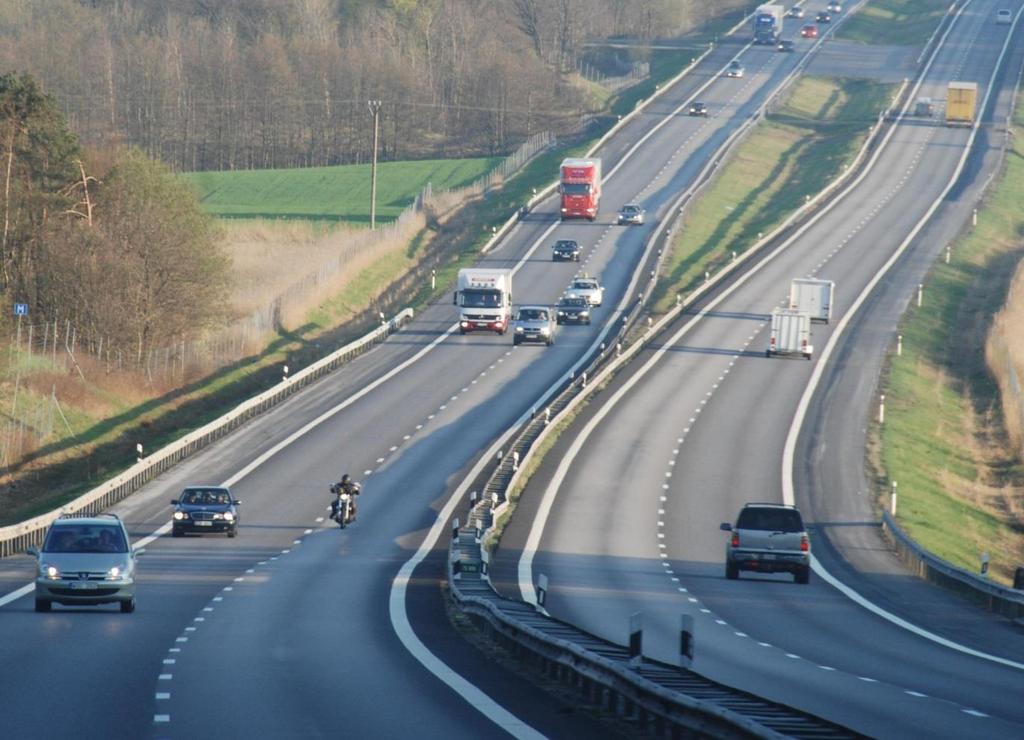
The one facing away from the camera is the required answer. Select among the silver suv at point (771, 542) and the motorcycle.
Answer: the silver suv

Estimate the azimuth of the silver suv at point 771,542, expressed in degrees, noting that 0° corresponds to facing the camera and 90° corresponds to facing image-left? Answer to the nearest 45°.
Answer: approximately 180°

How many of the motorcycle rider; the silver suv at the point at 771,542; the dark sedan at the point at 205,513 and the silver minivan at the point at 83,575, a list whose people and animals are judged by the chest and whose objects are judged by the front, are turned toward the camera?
3

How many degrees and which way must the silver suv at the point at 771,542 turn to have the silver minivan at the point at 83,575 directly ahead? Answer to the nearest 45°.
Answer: approximately 135° to its left

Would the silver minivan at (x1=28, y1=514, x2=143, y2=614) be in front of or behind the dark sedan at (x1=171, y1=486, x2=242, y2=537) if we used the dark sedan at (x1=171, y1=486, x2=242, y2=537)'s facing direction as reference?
in front

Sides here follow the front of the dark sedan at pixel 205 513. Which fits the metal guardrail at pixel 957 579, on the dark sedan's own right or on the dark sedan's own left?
on the dark sedan's own left

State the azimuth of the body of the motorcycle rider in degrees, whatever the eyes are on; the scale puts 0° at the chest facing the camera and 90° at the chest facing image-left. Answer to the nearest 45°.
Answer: approximately 0°

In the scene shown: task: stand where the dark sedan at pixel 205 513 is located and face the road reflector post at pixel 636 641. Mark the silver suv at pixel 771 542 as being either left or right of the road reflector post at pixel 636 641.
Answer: left

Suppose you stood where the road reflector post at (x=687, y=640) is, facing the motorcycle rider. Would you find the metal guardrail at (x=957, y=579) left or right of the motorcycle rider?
right

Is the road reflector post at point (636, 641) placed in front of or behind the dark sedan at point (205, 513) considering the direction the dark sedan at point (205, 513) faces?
in front

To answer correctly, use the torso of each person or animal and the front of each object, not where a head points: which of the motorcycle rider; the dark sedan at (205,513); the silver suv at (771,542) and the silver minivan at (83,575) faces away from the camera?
the silver suv at (771,542)

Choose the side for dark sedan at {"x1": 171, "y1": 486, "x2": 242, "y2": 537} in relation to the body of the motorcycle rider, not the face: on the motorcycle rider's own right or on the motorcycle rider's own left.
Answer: on the motorcycle rider's own right

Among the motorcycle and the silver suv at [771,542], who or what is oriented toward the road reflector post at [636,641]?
the motorcycle

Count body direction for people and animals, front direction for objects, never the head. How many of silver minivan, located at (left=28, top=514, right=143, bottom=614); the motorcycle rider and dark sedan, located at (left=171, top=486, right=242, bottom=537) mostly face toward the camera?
3
